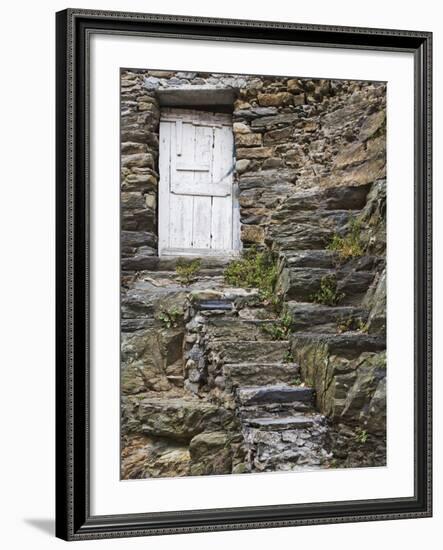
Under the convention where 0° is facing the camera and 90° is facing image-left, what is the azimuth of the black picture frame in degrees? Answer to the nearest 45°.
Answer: approximately 315°
